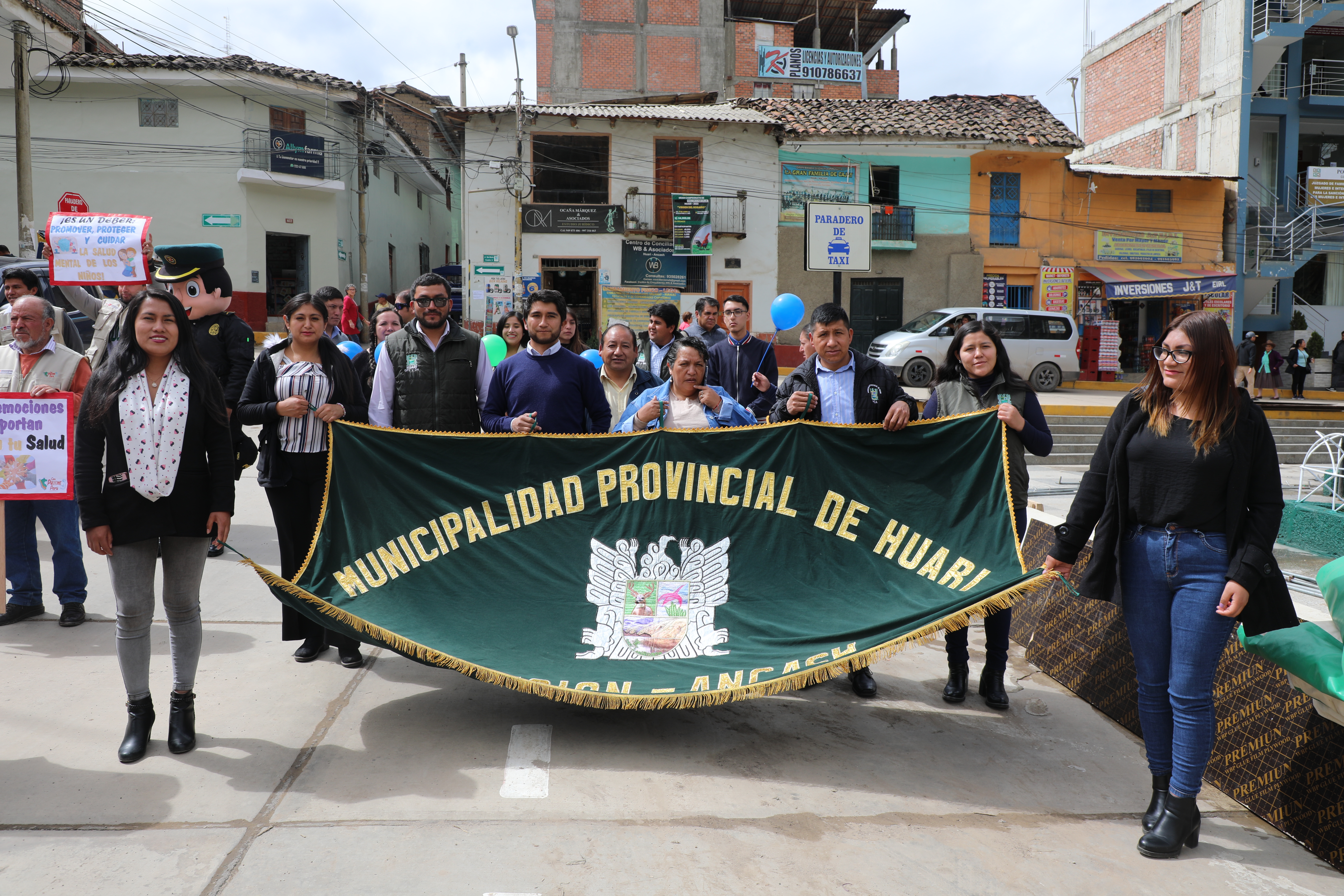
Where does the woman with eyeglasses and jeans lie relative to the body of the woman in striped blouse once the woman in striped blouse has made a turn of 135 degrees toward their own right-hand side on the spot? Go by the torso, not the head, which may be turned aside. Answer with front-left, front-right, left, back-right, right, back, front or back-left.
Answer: back

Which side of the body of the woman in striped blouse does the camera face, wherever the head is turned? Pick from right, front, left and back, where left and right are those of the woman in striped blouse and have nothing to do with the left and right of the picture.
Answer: front

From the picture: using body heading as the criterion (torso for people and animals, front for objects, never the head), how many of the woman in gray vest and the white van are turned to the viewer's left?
1

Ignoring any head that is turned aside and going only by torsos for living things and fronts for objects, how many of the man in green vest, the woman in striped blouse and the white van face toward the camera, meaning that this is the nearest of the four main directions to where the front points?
2

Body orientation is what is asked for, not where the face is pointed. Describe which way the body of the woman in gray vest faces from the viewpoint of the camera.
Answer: toward the camera

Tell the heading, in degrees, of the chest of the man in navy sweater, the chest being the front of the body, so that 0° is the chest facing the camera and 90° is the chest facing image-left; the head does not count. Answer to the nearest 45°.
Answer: approximately 0°

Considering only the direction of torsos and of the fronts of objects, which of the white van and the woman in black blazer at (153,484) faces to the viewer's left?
the white van

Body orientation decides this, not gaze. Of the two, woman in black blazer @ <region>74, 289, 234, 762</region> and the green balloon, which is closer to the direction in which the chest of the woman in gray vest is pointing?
the woman in black blazer

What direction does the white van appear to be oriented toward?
to the viewer's left

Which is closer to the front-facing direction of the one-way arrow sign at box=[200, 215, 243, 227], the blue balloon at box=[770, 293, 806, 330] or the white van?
the blue balloon

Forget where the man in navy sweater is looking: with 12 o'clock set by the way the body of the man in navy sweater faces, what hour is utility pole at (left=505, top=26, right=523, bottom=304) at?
The utility pole is roughly at 6 o'clock from the man in navy sweater.

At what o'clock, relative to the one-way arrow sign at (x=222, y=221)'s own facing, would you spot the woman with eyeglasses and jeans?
The woman with eyeglasses and jeans is roughly at 12 o'clock from the one-way arrow sign.
